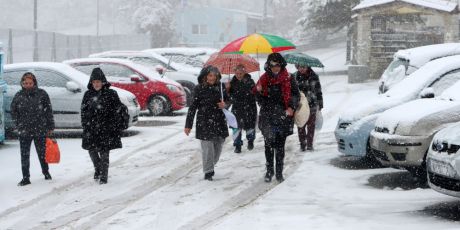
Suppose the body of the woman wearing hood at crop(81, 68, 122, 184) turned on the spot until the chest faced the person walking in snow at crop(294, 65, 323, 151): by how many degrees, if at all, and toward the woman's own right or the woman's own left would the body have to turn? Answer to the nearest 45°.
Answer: approximately 135° to the woman's own left

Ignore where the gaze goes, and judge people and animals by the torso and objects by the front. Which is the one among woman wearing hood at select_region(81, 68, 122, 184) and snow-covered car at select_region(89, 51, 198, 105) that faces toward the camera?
the woman wearing hood

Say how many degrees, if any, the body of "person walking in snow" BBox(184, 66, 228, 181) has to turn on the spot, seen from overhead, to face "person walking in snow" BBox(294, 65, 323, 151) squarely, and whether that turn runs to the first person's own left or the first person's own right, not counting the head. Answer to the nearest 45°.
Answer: approximately 135° to the first person's own left

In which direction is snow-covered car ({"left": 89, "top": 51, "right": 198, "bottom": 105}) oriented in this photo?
to the viewer's right

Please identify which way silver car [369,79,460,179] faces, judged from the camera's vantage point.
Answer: facing the viewer and to the left of the viewer

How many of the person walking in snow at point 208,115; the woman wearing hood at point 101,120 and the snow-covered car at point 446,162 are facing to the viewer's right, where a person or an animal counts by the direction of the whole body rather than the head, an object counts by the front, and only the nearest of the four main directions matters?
0

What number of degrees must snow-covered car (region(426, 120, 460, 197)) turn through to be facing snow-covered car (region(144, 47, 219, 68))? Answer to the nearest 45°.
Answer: approximately 90° to its right

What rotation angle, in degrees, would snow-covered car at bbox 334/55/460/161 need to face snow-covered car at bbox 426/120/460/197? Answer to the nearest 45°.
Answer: approximately 45° to its left

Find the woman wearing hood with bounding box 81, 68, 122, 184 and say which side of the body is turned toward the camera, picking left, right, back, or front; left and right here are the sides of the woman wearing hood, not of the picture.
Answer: front

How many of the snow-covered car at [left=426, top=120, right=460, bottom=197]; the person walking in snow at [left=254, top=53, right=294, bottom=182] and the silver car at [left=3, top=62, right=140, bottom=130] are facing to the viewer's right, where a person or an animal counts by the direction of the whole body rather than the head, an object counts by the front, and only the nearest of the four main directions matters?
1

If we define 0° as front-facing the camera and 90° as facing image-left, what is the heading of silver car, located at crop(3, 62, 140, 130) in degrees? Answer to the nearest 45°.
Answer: approximately 270°

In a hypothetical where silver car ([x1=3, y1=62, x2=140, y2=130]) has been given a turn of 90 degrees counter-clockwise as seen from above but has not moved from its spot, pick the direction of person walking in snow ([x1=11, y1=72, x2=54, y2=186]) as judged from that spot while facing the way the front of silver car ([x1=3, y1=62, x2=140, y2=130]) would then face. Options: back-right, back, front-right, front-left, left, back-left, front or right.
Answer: back

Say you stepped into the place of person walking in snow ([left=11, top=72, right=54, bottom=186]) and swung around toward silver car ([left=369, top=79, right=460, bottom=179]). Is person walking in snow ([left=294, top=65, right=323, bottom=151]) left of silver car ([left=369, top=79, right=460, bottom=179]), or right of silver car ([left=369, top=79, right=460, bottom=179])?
left

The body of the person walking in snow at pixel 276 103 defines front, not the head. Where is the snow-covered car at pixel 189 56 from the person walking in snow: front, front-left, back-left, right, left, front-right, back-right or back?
back

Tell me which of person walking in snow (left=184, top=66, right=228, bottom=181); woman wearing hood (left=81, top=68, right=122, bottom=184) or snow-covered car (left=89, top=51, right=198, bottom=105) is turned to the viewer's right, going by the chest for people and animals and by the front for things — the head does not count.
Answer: the snow-covered car

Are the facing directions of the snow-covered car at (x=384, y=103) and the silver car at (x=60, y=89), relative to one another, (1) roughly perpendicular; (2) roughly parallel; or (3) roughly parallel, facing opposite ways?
roughly parallel, facing opposite ways

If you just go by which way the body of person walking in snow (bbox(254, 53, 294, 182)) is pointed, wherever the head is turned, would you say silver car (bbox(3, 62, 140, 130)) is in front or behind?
behind

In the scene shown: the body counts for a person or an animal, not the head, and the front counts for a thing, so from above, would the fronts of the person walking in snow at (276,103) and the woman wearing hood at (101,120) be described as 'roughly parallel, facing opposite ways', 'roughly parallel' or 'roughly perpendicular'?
roughly parallel
